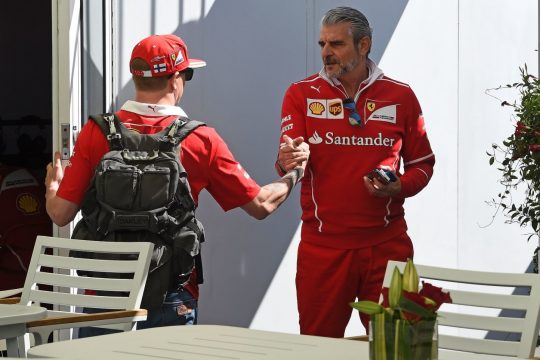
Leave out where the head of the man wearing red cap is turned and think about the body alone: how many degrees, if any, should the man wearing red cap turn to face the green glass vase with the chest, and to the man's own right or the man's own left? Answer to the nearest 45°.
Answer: approximately 135° to the man's own right

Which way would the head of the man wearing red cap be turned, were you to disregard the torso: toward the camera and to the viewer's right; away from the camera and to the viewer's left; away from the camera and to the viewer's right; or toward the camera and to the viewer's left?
away from the camera and to the viewer's right

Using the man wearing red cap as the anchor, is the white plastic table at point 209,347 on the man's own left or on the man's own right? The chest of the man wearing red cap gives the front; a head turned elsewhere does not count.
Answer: on the man's own right

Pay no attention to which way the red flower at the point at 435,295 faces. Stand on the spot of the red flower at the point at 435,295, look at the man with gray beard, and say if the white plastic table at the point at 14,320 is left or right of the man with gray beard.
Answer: left

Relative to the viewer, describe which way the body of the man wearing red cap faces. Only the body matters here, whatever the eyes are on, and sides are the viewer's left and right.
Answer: facing away from the viewer and to the right of the viewer
